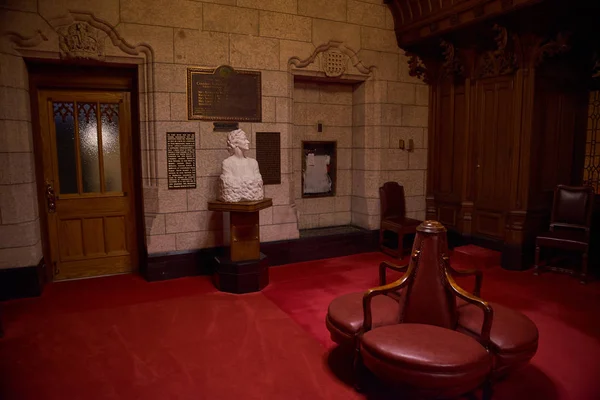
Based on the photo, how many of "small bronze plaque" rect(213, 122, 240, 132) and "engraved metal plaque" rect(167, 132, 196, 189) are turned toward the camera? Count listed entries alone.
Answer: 2

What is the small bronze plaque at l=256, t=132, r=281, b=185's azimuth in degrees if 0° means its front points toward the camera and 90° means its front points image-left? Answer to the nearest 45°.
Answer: approximately 0°

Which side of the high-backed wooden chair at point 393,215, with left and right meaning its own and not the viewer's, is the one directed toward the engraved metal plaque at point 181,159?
right

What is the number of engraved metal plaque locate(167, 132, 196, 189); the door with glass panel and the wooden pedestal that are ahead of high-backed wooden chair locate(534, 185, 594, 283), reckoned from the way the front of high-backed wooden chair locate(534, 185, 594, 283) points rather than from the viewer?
3

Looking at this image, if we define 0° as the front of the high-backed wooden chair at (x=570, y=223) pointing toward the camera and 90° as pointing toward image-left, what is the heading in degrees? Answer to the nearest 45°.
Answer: approximately 45°

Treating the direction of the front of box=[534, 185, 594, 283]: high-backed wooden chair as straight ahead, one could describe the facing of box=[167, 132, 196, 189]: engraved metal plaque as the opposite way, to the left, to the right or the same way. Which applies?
to the left
